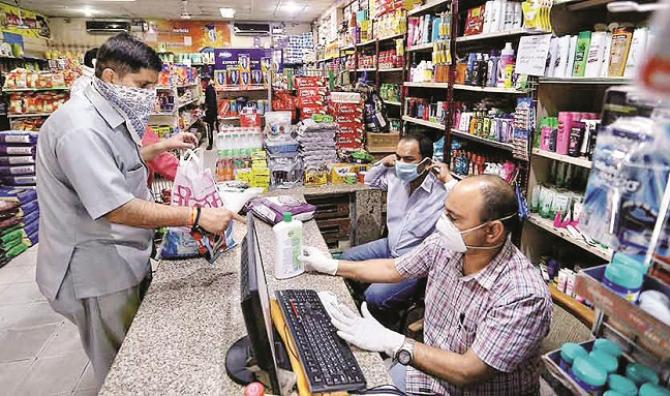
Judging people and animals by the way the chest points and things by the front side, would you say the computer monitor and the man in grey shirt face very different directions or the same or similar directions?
same or similar directions

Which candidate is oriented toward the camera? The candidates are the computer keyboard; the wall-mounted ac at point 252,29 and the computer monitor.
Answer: the wall-mounted ac

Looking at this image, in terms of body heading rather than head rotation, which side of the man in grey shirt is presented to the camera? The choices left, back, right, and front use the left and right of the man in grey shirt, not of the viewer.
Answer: right

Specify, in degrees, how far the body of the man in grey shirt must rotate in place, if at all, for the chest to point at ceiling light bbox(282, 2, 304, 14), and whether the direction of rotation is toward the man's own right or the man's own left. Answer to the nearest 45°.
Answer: approximately 45° to the man's own left

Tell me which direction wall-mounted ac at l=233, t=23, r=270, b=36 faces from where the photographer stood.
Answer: facing the viewer

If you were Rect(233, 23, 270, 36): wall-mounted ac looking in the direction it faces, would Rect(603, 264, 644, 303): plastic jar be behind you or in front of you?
in front

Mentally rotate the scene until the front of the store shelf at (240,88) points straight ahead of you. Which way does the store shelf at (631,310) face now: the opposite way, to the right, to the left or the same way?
to the right

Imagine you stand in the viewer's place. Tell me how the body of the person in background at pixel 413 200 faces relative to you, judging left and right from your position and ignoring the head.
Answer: facing the viewer and to the left of the viewer

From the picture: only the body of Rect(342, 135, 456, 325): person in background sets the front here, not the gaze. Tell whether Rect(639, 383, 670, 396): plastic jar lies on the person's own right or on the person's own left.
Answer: on the person's own left

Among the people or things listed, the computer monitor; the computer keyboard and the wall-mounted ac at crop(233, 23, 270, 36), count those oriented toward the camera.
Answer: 1

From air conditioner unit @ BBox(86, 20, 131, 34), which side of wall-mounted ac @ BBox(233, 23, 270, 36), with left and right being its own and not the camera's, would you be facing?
right

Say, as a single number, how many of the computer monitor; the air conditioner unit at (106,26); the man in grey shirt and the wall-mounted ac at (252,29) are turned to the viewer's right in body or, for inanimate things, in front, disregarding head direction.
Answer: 2

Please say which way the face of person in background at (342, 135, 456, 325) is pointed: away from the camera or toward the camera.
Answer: toward the camera

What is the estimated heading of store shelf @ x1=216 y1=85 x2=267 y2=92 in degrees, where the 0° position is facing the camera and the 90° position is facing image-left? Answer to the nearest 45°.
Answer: approximately 0°

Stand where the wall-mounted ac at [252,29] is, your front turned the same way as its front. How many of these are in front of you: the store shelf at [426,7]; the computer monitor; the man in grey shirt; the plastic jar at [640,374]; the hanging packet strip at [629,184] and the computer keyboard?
6

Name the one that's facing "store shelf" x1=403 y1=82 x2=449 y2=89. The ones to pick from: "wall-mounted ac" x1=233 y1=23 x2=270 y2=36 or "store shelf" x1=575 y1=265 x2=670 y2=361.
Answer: the wall-mounted ac

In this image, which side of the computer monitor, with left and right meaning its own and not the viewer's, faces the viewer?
right

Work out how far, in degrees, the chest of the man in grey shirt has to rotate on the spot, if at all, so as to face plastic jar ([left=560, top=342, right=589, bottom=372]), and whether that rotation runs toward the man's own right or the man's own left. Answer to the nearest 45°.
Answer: approximately 45° to the man's own right

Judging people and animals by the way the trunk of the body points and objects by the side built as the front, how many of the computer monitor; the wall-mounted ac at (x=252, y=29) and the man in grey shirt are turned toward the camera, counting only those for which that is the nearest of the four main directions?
1
